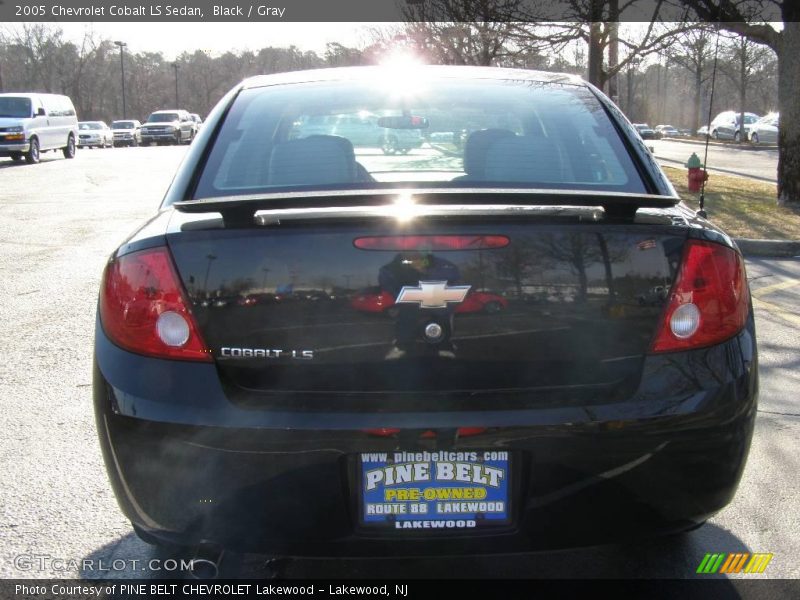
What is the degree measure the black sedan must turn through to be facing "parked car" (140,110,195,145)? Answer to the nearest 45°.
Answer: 0° — it already faces it

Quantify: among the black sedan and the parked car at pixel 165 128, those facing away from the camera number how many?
1

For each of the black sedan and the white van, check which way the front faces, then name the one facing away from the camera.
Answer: the black sedan

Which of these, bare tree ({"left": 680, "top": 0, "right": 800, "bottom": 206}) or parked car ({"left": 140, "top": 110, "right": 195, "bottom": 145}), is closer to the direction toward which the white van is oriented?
the bare tree

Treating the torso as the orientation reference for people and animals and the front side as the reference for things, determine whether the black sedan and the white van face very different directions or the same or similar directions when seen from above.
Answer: very different directions

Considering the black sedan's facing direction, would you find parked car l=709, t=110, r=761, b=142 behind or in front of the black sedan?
in front

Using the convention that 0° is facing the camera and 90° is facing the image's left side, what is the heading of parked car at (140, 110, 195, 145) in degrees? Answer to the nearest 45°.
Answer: approximately 45°

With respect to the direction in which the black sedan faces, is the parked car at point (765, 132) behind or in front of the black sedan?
in front

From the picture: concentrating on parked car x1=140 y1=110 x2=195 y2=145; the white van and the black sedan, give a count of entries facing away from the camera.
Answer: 1

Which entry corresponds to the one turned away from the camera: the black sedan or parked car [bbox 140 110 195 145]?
the black sedan

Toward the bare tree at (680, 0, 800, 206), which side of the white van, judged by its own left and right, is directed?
left

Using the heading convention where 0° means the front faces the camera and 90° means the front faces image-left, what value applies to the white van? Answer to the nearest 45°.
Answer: approximately 45°

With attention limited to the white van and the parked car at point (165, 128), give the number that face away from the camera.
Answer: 0

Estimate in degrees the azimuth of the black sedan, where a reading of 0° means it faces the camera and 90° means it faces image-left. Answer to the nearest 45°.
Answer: approximately 180°

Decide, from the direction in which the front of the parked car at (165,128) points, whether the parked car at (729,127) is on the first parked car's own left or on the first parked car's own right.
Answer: on the first parked car's own left

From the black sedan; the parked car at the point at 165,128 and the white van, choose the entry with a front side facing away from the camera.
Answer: the black sedan
